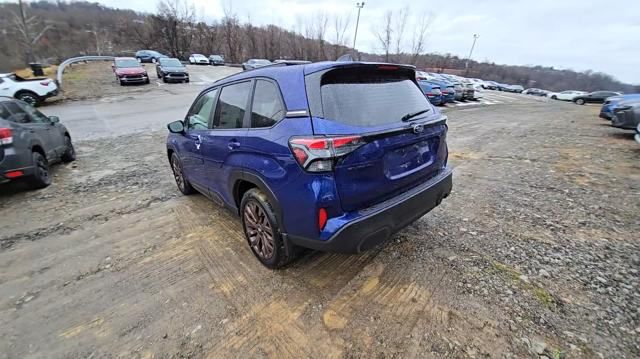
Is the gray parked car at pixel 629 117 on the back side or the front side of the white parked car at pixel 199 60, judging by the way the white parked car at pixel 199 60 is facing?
on the front side

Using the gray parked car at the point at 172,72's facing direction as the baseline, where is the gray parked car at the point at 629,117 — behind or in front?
in front

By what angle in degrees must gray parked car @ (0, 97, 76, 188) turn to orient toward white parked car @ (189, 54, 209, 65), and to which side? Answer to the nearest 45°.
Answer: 0° — it already faces it

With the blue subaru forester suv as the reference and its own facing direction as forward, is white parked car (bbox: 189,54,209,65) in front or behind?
in front

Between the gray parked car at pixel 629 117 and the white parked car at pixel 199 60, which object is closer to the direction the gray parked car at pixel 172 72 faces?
the gray parked car

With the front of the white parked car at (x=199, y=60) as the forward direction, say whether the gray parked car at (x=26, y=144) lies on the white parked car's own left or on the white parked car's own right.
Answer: on the white parked car's own right

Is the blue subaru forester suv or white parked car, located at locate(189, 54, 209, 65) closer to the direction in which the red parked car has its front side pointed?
the blue subaru forester suv

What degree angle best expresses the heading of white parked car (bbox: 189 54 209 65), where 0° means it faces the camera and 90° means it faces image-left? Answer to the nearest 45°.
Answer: approximately 315°

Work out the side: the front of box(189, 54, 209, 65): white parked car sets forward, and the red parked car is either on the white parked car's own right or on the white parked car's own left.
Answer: on the white parked car's own right

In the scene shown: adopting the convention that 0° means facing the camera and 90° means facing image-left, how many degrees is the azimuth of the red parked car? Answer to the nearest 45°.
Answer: approximately 315°
